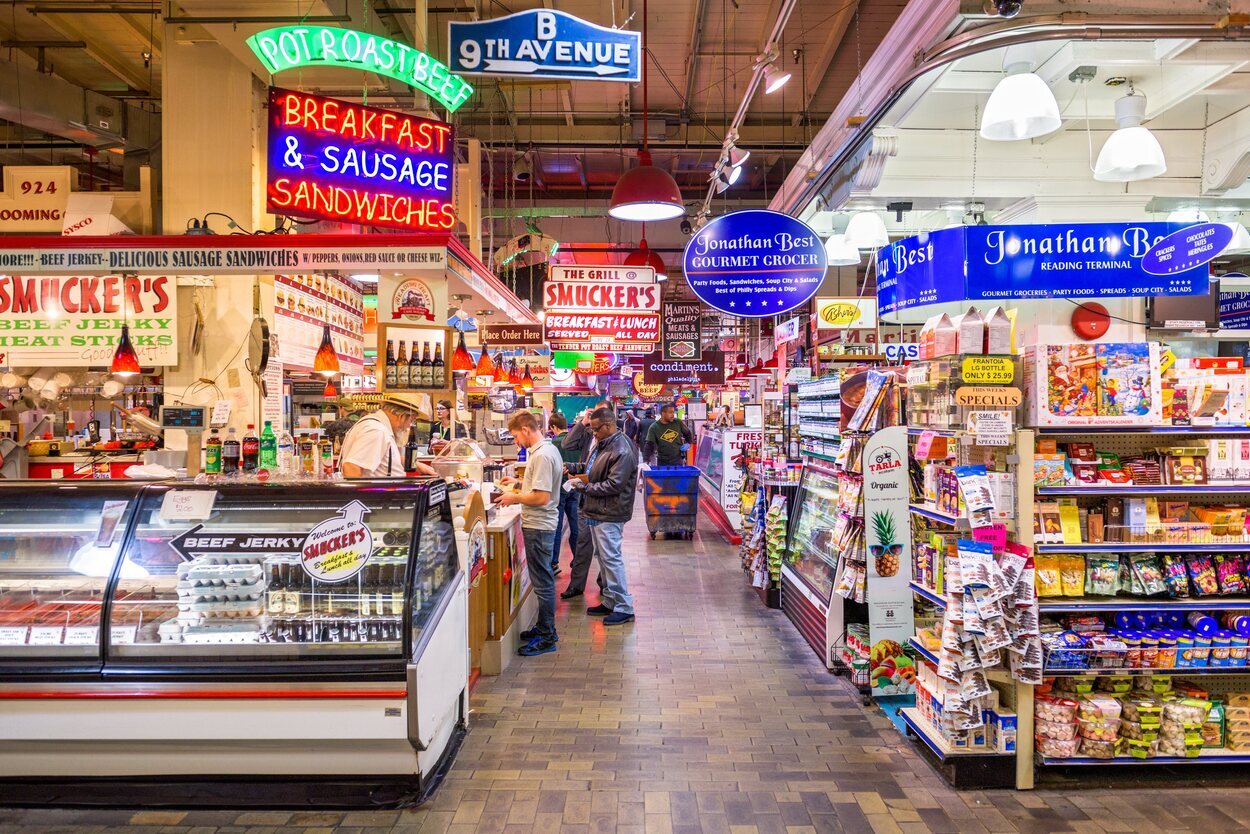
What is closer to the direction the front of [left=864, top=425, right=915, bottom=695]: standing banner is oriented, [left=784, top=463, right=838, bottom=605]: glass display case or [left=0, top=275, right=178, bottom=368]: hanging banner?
the hanging banner

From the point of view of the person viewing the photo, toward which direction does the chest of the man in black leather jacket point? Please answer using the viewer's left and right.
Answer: facing to the left of the viewer

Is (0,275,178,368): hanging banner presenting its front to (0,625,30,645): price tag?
yes

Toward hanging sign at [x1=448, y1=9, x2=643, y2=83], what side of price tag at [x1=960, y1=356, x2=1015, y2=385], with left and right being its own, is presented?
right

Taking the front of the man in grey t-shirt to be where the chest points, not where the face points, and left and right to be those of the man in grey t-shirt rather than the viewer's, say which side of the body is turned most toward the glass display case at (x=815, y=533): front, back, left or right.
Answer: back

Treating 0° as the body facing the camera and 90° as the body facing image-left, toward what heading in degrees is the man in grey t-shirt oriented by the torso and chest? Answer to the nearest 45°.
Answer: approximately 90°
